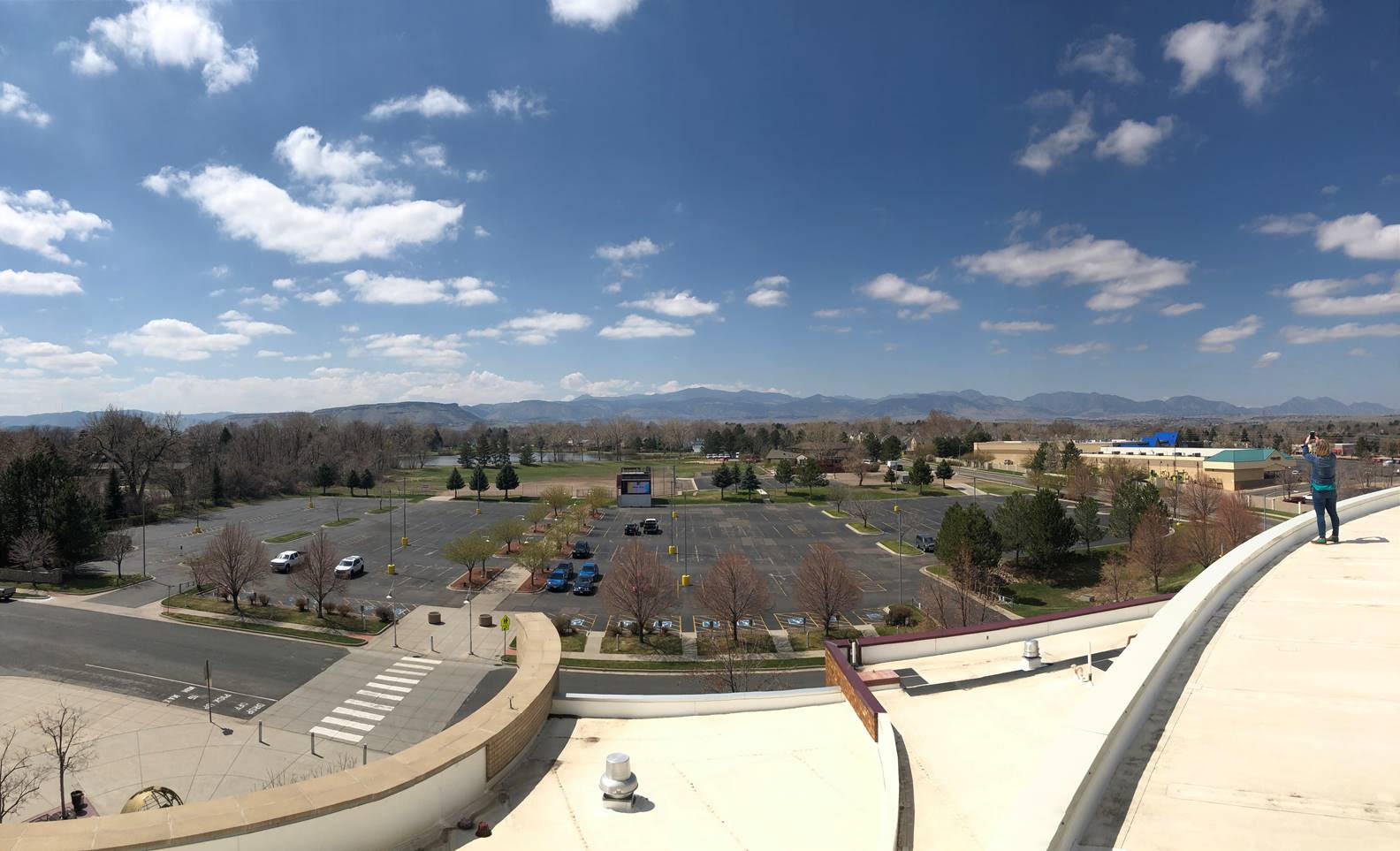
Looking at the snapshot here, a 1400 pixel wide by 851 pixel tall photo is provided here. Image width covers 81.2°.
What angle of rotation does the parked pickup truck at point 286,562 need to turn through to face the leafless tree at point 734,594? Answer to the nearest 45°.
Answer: approximately 90° to its left

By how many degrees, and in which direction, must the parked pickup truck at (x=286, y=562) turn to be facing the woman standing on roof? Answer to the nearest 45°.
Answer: approximately 45° to its left

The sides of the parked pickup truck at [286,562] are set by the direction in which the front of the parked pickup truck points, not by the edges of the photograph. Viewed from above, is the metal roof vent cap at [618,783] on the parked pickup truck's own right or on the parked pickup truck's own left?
on the parked pickup truck's own left

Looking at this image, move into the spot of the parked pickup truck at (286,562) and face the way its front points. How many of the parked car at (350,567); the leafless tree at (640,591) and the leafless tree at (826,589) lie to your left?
3

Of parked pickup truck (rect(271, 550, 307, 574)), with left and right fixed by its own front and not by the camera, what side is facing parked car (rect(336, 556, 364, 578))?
left

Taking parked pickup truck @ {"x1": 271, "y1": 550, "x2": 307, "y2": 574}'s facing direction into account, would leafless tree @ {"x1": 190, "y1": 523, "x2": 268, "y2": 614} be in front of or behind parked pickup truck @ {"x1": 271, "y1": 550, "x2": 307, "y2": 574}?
in front

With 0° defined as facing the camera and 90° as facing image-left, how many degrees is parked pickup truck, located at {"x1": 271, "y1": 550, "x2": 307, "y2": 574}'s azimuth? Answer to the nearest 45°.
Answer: approximately 45°

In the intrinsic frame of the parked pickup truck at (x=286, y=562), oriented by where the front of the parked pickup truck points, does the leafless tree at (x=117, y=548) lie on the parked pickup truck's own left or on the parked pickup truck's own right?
on the parked pickup truck's own right
